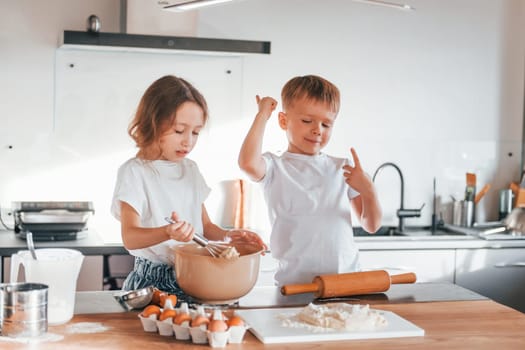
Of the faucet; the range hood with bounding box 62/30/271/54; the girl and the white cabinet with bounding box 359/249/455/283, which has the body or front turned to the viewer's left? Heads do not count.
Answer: the faucet

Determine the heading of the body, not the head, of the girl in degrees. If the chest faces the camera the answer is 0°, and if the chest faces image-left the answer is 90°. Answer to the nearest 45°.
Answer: approximately 315°

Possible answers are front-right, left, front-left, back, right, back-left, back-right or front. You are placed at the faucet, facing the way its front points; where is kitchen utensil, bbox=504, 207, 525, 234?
back

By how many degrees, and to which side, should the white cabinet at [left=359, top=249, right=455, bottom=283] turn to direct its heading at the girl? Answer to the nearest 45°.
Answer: approximately 45° to its right

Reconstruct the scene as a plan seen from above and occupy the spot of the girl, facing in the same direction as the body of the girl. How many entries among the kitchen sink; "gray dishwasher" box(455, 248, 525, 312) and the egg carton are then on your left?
2

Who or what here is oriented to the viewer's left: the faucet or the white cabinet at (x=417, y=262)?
the faucet

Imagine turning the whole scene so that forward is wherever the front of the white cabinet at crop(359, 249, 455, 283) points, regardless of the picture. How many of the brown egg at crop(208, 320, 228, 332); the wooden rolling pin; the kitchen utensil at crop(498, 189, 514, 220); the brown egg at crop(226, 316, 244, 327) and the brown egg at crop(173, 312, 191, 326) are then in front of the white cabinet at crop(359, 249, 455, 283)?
4

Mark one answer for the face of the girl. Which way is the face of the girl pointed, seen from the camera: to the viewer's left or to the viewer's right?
to the viewer's right

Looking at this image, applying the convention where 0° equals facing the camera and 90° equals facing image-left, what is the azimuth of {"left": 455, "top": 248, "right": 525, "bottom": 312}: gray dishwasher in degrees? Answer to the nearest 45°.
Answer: approximately 45°
